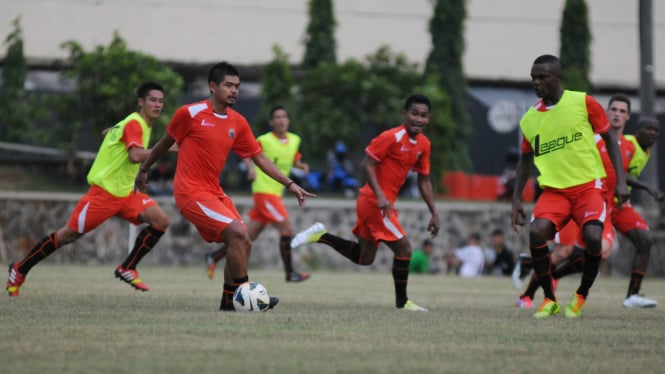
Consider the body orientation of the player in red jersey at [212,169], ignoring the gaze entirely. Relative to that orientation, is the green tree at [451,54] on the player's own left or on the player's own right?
on the player's own left

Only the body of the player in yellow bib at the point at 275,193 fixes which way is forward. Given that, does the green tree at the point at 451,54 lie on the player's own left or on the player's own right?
on the player's own left

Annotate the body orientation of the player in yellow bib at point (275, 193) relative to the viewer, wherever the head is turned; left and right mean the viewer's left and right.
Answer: facing the viewer and to the right of the viewer

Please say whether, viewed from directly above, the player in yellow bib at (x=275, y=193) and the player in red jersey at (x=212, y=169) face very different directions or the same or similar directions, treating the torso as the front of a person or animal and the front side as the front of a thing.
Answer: same or similar directions

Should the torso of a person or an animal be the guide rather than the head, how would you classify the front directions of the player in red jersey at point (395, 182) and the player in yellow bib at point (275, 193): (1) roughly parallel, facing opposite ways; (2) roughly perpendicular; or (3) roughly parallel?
roughly parallel

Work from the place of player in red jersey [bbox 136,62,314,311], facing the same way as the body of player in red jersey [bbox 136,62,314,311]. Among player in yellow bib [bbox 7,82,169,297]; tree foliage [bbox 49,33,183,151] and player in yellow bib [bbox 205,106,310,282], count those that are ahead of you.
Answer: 0

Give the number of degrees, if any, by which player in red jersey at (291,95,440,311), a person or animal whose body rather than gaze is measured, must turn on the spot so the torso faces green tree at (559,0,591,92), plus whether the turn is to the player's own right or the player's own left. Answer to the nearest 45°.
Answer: approximately 135° to the player's own left

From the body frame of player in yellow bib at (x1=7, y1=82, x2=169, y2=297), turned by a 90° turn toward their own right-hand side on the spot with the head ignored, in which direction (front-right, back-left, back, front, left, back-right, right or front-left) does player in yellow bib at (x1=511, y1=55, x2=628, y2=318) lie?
front-left

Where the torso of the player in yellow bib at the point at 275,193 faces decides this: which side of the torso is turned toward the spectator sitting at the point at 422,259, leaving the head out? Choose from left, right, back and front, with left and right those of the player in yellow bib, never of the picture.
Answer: left

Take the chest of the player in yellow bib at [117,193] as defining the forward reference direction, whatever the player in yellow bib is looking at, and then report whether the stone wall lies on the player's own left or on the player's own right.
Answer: on the player's own left

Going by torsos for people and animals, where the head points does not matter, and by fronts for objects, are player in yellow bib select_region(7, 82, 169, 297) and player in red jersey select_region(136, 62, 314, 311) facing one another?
no

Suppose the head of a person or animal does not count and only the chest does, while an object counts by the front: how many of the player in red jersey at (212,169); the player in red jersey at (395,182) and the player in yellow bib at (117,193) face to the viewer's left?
0

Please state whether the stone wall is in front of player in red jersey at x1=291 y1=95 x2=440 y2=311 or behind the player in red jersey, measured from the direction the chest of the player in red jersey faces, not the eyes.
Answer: behind

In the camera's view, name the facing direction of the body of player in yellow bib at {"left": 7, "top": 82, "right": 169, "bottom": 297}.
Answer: to the viewer's right

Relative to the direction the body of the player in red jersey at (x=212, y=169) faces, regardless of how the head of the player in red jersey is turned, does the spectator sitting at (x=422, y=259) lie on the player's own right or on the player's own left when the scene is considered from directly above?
on the player's own left

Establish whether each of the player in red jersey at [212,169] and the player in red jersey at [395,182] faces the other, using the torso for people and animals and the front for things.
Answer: no

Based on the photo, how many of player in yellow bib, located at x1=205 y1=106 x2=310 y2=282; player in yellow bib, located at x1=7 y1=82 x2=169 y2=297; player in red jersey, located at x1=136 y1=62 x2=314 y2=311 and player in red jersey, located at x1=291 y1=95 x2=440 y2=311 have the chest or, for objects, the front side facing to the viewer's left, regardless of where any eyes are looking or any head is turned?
0

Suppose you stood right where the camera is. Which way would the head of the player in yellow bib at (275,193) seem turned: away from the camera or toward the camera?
toward the camera
